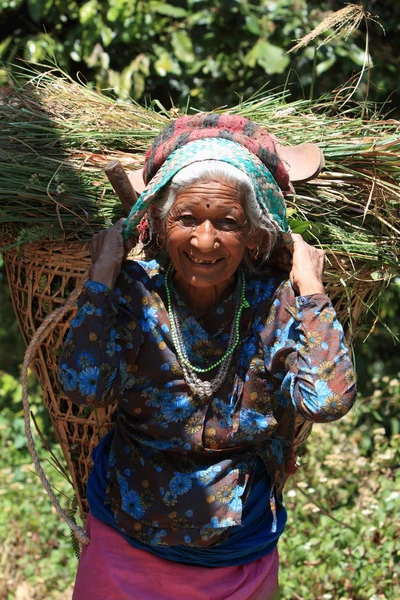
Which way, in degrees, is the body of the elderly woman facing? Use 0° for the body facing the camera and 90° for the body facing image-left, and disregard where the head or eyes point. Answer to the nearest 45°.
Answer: approximately 0°
